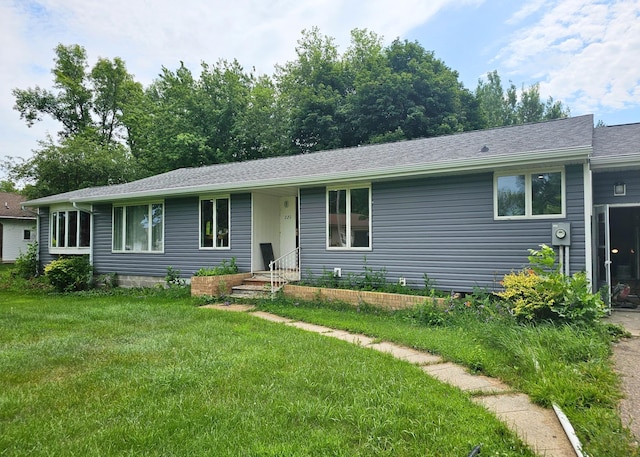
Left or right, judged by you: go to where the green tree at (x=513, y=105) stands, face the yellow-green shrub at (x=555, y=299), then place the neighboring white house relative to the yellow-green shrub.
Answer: right

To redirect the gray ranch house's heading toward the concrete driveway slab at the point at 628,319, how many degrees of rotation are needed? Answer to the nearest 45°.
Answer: approximately 90° to its left

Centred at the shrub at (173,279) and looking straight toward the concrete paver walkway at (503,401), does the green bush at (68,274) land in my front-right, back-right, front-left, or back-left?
back-right

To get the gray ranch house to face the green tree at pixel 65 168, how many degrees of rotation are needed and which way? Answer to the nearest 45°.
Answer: approximately 90° to its right

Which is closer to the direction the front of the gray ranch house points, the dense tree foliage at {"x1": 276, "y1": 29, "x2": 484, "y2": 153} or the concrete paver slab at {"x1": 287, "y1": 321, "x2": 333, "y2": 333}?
the concrete paver slab

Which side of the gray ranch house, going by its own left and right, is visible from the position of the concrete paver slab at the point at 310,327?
front

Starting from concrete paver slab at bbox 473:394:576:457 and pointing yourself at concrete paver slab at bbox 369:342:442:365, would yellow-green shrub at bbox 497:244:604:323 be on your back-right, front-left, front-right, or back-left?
front-right

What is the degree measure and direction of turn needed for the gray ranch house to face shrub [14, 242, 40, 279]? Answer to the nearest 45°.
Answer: approximately 90° to its right

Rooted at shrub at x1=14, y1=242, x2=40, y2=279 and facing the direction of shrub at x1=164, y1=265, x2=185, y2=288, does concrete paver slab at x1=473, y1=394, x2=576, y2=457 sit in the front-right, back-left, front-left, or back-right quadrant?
front-right

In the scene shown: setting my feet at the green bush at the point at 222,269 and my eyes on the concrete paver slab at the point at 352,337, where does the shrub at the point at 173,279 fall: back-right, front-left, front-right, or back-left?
back-right

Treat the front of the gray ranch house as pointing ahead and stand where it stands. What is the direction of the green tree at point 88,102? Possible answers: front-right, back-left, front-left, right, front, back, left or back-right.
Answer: right

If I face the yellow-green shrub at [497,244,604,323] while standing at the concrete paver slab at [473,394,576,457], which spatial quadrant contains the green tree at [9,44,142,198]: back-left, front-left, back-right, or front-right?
front-left

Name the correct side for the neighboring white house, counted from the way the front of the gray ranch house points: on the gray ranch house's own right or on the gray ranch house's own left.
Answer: on the gray ranch house's own right
